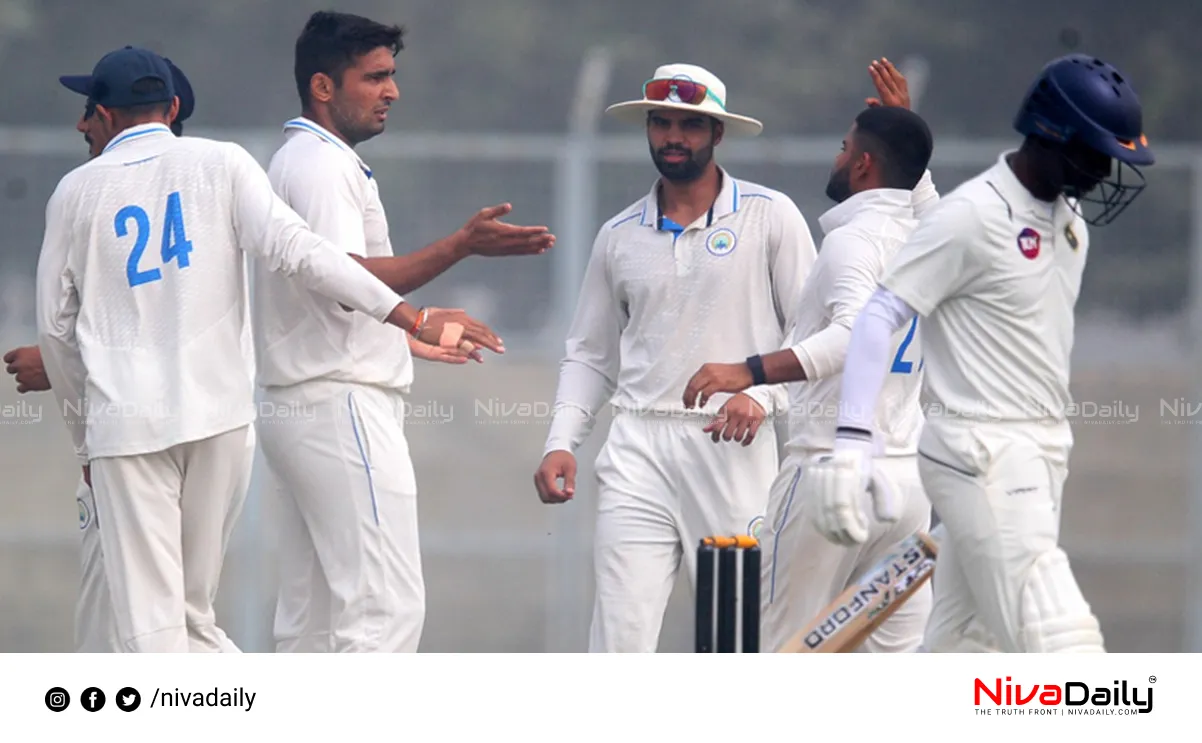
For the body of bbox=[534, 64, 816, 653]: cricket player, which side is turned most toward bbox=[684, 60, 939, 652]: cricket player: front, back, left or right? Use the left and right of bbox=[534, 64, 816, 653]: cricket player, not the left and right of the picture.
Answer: left

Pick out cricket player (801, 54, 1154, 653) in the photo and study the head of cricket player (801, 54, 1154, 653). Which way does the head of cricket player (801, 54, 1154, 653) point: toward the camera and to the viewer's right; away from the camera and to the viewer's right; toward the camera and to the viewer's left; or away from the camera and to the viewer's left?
toward the camera and to the viewer's right

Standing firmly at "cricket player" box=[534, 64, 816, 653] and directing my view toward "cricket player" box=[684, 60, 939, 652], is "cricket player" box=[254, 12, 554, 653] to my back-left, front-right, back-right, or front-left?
back-right

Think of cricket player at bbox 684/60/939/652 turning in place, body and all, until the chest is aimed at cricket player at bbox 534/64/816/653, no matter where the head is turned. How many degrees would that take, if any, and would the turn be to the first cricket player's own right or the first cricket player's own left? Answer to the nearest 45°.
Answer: approximately 45° to the first cricket player's own left

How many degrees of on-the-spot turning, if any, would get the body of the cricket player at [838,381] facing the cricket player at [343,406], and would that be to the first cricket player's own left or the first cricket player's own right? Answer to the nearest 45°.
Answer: approximately 45° to the first cricket player's own left

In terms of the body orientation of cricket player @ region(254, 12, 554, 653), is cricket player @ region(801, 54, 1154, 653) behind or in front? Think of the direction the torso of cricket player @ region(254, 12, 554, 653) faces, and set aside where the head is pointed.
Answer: in front

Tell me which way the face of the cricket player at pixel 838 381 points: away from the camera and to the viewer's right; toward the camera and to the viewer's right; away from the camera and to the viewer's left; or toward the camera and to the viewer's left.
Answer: away from the camera and to the viewer's left

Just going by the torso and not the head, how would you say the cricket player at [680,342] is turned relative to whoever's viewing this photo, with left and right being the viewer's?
facing the viewer

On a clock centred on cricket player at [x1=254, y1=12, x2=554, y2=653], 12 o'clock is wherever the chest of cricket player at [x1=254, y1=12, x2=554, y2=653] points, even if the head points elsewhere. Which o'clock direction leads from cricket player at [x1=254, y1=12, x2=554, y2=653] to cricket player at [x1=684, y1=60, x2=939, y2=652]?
cricket player at [x1=684, y1=60, x2=939, y2=652] is roughly at 12 o'clock from cricket player at [x1=254, y1=12, x2=554, y2=653].

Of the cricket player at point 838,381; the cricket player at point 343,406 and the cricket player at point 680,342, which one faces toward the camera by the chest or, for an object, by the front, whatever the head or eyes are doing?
the cricket player at point 680,342

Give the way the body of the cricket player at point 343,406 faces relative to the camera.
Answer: to the viewer's right

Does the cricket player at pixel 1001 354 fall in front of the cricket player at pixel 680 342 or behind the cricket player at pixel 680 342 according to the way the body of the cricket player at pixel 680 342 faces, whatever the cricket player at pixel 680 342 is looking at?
in front

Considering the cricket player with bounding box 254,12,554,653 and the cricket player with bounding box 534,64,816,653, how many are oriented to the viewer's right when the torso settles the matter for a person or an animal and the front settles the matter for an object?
1

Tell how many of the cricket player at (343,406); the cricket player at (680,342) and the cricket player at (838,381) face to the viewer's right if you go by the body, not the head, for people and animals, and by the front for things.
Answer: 1

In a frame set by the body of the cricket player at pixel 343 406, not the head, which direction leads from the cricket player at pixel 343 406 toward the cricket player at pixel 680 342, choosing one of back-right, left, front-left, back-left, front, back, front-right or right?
front

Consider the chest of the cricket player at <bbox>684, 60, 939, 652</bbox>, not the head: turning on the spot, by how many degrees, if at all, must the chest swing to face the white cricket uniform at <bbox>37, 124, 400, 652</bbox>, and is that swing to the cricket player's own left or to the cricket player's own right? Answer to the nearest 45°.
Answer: approximately 45° to the cricket player's own left

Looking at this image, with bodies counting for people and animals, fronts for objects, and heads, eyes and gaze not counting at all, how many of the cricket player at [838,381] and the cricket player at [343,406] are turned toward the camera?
0

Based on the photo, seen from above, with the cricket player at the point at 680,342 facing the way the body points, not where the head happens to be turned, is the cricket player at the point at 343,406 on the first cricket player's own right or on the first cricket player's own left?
on the first cricket player's own right

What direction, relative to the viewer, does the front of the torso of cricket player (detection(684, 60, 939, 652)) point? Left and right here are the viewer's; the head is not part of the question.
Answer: facing away from the viewer and to the left of the viewer
